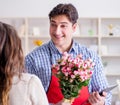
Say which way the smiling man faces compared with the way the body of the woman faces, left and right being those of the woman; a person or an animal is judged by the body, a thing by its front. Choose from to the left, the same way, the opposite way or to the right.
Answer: the opposite way

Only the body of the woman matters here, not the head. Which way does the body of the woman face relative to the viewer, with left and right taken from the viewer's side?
facing away from the viewer

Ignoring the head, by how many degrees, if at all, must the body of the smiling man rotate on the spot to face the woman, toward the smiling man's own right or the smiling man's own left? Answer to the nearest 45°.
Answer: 0° — they already face them

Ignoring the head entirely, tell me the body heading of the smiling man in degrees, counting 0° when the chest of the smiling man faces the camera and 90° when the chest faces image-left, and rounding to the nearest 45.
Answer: approximately 0°

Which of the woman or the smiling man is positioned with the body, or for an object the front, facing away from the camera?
the woman

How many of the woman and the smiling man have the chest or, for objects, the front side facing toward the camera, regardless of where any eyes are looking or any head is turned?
1
